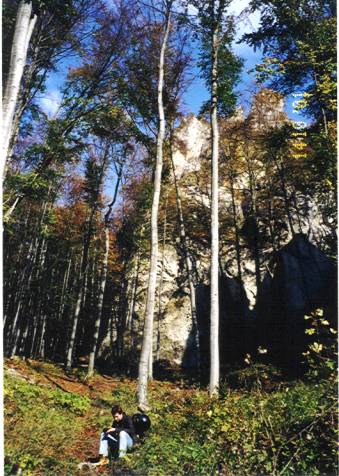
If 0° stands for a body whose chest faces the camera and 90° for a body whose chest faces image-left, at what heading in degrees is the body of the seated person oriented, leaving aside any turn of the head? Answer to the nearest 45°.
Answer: approximately 45°

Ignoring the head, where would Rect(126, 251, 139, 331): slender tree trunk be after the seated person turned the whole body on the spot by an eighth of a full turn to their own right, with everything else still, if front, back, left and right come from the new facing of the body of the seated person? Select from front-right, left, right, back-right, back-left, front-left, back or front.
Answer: right

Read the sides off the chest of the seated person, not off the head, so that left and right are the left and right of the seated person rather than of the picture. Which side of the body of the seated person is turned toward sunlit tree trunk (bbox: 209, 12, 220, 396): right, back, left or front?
back

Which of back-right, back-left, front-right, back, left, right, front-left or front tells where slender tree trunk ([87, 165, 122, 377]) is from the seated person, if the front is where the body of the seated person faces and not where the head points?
back-right

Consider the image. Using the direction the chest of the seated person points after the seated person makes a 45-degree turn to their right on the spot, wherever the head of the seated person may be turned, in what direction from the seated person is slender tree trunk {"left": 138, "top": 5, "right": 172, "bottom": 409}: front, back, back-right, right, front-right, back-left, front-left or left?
right
